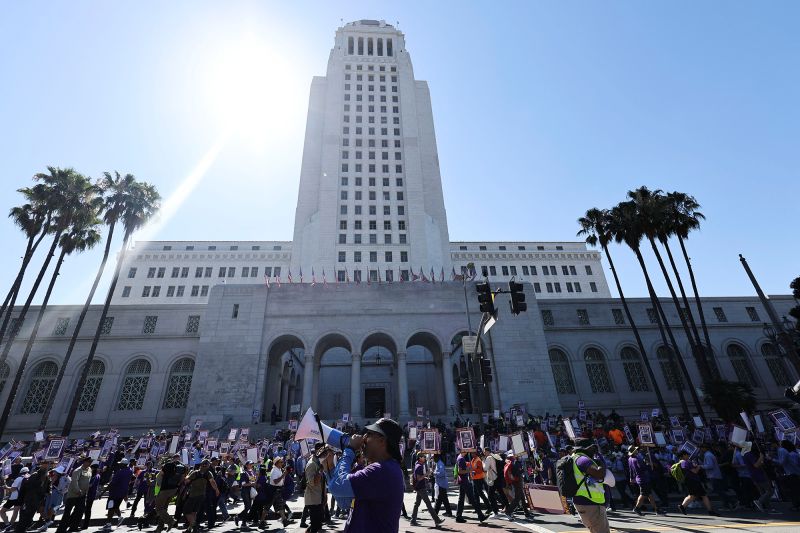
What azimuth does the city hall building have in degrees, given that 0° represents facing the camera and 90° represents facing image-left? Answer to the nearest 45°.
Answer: approximately 0°

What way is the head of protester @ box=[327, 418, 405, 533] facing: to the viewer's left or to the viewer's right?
to the viewer's left

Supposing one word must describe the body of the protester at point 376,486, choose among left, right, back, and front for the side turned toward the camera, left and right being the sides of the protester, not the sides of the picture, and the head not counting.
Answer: left

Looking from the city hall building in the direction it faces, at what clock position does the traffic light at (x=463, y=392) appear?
The traffic light is roughly at 11 o'clock from the city hall building.

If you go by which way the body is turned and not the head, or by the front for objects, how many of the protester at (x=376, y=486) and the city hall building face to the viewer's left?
1

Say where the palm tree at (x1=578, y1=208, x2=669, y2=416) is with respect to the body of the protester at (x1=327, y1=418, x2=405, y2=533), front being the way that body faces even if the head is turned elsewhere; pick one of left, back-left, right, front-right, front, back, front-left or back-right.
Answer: back-right

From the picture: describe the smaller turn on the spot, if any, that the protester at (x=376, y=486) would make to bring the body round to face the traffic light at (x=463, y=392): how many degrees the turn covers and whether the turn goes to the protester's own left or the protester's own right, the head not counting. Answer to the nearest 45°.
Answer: approximately 90° to the protester's own right

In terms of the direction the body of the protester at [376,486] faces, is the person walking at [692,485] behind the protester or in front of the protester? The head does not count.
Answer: behind

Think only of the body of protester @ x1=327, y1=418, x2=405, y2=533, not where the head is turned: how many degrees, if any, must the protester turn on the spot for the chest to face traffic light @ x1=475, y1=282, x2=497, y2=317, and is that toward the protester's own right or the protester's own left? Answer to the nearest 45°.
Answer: approximately 135° to the protester's own right

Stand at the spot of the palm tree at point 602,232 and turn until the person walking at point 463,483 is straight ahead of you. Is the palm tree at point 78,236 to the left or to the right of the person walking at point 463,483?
right

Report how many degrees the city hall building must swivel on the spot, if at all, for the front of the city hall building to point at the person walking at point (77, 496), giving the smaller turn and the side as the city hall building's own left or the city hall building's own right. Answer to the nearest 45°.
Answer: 0° — it already faces them
